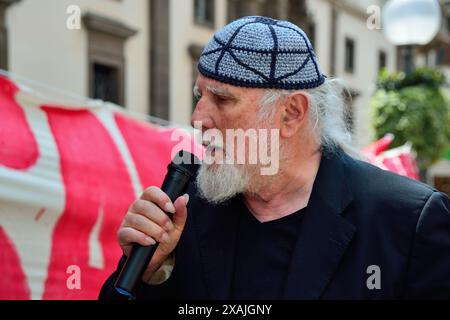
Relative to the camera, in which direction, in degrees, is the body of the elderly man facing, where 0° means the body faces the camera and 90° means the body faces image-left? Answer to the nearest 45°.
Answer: approximately 45°

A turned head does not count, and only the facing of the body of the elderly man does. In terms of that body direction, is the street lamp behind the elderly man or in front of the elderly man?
behind

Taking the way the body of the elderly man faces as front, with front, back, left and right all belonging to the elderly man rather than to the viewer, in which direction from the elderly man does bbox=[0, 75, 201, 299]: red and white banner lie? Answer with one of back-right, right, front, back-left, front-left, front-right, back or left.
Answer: right

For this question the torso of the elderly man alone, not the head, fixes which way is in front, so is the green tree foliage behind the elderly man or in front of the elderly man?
behind

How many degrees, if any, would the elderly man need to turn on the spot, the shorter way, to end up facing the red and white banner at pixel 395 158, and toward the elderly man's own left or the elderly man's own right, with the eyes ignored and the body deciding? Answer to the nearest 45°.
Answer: approximately 135° to the elderly man's own right

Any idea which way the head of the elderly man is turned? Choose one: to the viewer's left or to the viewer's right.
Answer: to the viewer's left
